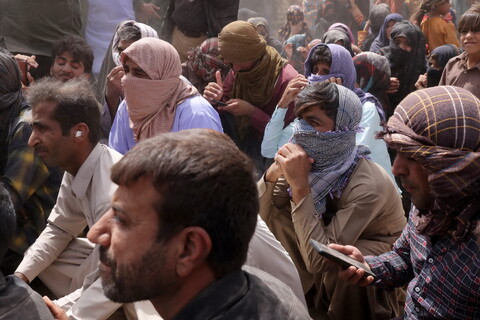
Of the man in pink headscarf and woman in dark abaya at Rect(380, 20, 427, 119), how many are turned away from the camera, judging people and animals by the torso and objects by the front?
0

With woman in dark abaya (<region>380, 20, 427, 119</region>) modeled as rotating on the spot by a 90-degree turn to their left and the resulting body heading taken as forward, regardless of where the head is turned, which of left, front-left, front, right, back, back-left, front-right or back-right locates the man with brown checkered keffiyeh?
front-right

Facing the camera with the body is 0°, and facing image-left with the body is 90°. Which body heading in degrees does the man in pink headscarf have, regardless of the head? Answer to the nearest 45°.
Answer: approximately 45°

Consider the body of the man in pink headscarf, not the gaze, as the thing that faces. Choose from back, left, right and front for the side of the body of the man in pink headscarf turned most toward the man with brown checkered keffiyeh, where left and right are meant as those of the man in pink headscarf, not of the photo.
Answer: left

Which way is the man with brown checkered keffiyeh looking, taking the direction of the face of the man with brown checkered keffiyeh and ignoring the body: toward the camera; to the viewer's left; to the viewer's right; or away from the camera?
to the viewer's left

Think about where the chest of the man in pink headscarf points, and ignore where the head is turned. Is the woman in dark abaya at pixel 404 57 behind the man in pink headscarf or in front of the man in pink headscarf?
behind

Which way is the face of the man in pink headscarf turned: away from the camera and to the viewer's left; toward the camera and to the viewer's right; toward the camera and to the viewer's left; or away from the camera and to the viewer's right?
toward the camera and to the viewer's left

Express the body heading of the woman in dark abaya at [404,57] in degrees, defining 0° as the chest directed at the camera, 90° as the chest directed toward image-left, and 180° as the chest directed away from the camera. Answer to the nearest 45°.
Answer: approximately 45°
